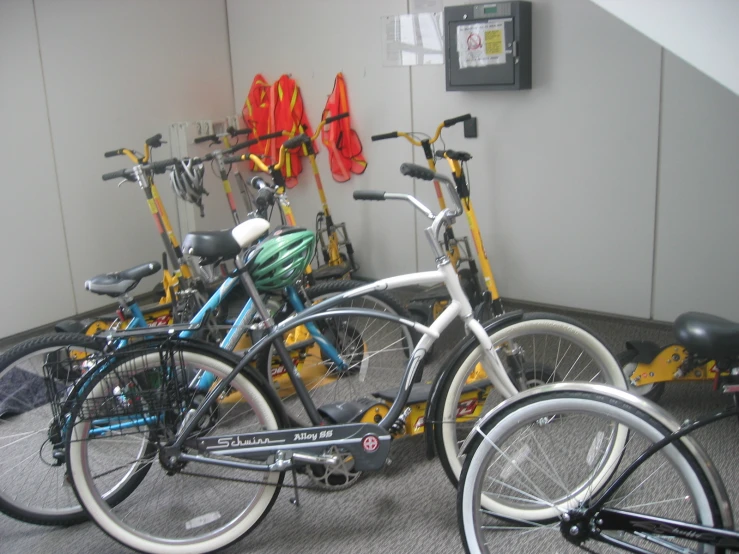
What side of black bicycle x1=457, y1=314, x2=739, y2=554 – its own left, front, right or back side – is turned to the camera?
right

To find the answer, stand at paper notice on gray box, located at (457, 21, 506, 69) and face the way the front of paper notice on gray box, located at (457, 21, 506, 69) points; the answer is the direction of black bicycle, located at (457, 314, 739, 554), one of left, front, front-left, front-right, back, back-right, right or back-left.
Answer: front

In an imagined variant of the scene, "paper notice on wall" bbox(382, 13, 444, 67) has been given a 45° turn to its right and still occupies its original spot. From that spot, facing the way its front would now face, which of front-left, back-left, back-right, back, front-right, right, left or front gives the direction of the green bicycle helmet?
front-left

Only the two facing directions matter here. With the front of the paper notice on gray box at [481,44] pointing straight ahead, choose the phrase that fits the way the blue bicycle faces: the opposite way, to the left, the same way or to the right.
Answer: the opposite way

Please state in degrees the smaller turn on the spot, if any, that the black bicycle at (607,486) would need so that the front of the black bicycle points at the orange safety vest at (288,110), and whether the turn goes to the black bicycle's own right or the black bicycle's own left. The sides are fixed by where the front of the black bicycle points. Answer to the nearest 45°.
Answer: approximately 135° to the black bicycle's own left

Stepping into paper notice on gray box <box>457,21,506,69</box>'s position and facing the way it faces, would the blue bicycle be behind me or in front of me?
in front

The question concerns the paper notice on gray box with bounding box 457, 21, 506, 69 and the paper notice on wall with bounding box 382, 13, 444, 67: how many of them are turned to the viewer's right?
0

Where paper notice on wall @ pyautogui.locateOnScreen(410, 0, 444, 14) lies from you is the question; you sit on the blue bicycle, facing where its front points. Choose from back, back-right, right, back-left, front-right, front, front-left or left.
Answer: front

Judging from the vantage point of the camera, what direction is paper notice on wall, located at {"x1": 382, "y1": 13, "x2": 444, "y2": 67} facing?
facing the viewer

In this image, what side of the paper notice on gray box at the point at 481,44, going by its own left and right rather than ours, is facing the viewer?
front
